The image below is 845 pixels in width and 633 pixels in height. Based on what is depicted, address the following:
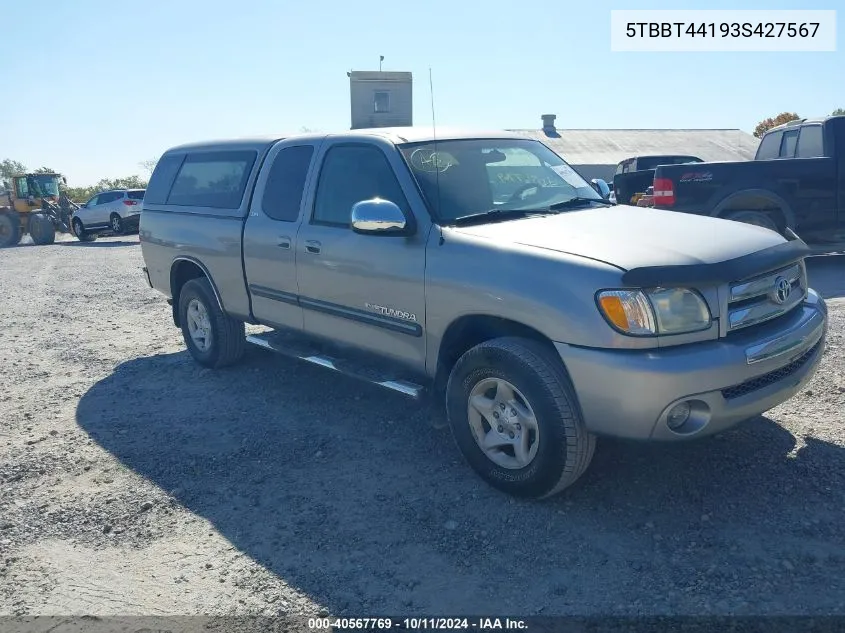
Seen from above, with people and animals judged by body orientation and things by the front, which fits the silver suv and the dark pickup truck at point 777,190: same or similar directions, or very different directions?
very different directions

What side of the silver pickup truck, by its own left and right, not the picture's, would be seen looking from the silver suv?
back

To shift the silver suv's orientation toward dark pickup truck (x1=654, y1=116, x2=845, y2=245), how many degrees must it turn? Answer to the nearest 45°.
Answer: approximately 135° to its left

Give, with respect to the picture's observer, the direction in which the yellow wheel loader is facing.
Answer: facing the viewer and to the right of the viewer

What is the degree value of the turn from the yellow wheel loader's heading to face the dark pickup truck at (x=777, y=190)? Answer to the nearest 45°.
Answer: approximately 45° to its right

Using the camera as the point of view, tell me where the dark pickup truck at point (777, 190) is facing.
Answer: facing to the right of the viewer

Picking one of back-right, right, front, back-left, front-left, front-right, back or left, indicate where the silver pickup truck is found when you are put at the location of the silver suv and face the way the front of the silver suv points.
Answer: back-left

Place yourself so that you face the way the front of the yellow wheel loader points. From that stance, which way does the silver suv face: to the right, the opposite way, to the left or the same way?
the opposite way

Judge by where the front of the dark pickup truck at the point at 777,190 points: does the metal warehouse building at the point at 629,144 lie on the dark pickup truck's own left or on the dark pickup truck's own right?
on the dark pickup truck's own left

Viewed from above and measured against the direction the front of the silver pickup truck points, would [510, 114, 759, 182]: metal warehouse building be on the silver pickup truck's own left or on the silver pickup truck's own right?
on the silver pickup truck's own left

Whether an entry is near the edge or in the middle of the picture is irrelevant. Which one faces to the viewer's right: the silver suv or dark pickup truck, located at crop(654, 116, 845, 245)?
the dark pickup truck

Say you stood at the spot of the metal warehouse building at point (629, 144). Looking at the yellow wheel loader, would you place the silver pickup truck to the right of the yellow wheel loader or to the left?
left
